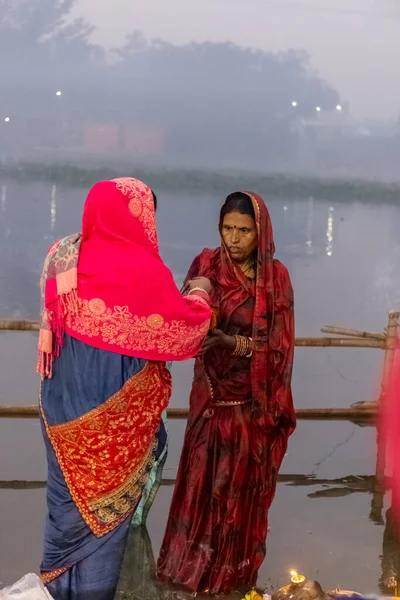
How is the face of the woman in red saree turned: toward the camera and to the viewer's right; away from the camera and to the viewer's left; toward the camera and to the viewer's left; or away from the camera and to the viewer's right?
toward the camera and to the viewer's left

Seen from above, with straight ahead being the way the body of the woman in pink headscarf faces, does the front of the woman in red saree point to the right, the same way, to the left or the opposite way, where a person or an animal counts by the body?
the opposite way

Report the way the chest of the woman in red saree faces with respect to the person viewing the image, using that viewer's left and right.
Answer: facing the viewer and to the left of the viewer

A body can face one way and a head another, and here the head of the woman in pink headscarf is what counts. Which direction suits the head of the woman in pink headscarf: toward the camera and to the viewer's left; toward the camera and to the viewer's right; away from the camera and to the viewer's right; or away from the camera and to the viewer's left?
away from the camera and to the viewer's right

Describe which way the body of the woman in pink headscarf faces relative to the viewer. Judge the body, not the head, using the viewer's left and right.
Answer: facing away from the viewer and to the right of the viewer

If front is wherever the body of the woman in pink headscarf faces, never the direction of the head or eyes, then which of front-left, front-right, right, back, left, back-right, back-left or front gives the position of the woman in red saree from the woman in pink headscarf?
front

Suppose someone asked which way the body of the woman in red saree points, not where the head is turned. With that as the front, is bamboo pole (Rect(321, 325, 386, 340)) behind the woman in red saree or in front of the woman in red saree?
behind

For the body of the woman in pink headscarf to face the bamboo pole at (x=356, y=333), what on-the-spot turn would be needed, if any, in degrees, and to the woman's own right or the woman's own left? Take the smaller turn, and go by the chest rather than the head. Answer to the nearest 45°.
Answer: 0° — they already face it

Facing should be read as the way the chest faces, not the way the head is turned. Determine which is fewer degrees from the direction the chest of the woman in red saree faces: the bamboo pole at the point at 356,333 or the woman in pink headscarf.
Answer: the woman in pink headscarf

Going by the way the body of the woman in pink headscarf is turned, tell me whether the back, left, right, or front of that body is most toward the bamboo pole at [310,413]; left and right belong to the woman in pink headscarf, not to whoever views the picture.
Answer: front
